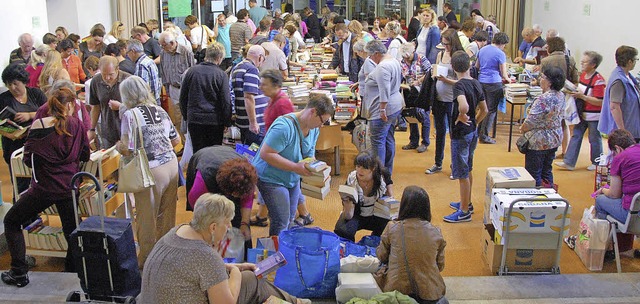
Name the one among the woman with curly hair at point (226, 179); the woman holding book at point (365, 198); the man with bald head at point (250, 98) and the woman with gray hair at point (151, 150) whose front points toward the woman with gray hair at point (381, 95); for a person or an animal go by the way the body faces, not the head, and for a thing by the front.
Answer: the man with bald head

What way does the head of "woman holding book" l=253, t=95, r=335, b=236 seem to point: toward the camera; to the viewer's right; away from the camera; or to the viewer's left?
to the viewer's right

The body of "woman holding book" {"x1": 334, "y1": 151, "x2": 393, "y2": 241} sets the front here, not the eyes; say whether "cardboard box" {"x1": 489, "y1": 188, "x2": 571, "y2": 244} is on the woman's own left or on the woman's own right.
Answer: on the woman's own left

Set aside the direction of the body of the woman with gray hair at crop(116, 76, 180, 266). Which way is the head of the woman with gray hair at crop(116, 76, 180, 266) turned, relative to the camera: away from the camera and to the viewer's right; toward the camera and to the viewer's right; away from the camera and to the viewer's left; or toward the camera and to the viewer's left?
away from the camera and to the viewer's left

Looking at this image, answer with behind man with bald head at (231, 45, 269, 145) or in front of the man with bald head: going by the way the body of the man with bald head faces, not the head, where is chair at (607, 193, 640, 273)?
in front

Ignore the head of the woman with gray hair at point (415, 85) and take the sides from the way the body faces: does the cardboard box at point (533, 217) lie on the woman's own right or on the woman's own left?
on the woman's own left

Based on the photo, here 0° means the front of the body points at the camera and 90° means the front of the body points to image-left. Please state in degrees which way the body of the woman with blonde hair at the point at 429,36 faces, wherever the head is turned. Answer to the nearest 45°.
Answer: approximately 45°

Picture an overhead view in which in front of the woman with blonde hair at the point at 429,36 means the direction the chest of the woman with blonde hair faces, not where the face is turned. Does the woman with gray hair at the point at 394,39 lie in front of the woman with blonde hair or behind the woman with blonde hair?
in front

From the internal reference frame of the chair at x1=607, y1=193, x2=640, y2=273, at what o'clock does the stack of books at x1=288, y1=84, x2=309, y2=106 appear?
The stack of books is roughly at 1 o'clock from the chair.

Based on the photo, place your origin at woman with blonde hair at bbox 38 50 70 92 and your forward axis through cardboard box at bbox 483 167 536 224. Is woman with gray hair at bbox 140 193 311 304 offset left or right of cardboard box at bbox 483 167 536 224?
right

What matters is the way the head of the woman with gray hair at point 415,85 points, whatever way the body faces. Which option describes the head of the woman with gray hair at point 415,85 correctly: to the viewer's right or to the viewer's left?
to the viewer's left

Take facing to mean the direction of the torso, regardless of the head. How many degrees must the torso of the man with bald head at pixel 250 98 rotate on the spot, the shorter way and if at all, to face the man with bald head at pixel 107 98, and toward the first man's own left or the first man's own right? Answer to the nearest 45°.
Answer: approximately 180°

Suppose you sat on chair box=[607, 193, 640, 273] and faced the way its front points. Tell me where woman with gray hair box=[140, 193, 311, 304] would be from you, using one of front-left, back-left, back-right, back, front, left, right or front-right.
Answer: front-left

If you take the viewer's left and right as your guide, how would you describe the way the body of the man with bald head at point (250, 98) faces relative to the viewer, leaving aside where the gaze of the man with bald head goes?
facing to the right of the viewer

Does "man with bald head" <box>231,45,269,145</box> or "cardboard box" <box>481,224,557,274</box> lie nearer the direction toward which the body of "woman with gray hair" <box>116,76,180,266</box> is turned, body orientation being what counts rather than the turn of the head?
the man with bald head
